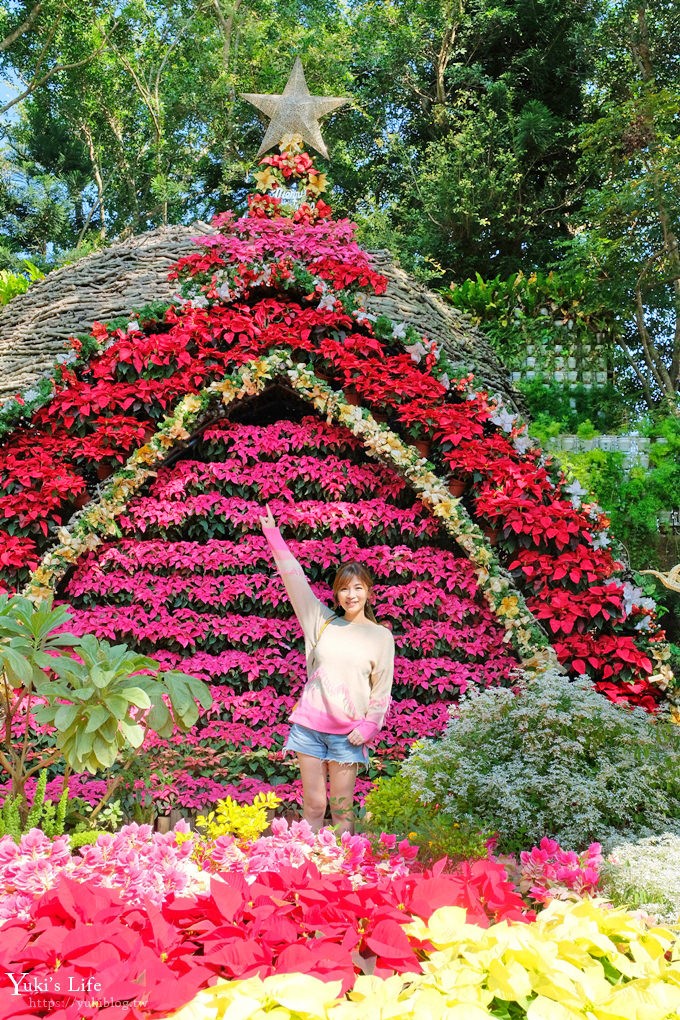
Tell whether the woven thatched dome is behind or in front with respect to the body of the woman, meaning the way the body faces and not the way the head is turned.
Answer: behind

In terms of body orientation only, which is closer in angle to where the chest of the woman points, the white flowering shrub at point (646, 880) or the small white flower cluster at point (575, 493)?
the white flowering shrub

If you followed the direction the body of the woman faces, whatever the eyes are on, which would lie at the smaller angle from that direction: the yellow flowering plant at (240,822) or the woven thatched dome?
the yellow flowering plant

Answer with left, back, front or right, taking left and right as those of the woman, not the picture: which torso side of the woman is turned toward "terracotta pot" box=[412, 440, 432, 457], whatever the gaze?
back

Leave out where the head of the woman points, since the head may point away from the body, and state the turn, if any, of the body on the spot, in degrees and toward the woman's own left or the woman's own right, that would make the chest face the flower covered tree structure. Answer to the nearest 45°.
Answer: approximately 180°

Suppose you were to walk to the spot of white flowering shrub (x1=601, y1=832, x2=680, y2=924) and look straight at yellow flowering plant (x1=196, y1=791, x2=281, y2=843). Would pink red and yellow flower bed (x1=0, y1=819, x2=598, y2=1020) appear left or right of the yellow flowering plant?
left

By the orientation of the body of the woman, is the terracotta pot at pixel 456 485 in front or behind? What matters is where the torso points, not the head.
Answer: behind

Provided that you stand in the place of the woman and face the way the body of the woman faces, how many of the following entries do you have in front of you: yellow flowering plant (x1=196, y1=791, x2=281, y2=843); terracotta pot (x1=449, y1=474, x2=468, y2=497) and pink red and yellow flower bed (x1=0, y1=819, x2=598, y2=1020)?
2

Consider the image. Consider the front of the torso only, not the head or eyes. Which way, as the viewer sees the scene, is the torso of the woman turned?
toward the camera

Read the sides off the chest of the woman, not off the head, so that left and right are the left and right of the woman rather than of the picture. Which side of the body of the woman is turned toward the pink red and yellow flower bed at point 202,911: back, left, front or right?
front

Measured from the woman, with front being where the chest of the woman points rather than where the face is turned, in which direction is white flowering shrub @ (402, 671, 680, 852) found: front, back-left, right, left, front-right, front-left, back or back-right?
front-left

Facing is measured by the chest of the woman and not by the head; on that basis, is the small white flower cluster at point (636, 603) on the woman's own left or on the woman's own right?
on the woman's own left
